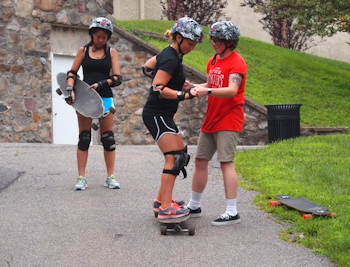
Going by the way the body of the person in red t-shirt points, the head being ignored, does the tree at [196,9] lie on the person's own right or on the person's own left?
on the person's own right

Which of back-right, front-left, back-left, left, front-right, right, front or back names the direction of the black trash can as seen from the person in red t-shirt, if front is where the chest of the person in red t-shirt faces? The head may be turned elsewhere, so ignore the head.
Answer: back-right

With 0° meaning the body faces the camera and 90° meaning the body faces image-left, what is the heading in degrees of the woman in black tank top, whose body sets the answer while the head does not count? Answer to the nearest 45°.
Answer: approximately 0°

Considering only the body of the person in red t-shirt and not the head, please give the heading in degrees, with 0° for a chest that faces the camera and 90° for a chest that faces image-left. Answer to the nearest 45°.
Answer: approximately 45°

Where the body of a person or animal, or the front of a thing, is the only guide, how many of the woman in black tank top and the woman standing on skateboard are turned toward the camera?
1

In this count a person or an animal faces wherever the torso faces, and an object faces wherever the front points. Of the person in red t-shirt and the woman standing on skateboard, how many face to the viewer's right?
1

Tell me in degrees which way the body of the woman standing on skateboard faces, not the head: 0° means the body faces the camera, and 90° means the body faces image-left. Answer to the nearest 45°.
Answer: approximately 270°

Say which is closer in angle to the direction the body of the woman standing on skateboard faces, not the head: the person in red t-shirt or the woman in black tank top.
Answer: the person in red t-shirt

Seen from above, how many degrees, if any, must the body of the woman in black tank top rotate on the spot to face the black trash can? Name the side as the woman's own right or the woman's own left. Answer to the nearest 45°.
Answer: approximately 135° to the woman's own left

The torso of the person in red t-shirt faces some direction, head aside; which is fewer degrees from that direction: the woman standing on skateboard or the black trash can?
the woman standing on skateboard
